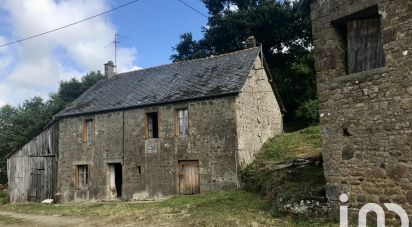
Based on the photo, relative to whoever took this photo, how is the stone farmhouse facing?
facing the viewer and to the left of the viewer

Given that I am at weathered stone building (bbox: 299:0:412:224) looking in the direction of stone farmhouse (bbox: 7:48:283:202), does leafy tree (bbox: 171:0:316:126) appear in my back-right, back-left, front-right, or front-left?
front-right

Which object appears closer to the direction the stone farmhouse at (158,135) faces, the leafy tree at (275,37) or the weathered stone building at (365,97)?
the weathered stone building

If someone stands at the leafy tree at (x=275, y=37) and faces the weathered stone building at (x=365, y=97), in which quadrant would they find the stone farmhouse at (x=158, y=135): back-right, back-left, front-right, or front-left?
front-right

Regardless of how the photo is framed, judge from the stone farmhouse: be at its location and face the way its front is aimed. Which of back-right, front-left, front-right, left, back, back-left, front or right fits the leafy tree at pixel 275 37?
back

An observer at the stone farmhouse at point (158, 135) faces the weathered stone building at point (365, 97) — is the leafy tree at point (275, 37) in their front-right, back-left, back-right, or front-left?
back-left

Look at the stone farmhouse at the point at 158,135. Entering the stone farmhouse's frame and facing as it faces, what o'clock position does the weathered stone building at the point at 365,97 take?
The weathered stone building is roughly at 10 o'clock from the stone farmhouse.
